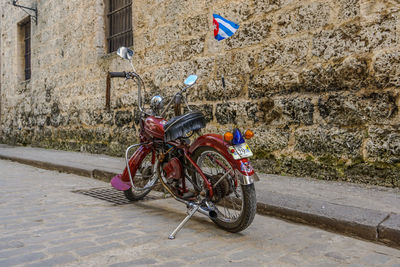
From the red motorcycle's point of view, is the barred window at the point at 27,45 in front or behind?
in front

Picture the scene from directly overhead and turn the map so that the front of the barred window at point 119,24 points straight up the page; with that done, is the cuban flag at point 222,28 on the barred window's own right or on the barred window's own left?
on the barred window's own left

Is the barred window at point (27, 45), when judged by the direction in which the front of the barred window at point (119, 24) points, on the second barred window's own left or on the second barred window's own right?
on the second barred window's own right

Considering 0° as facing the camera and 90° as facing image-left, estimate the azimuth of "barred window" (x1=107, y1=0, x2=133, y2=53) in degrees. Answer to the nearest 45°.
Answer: approximately 45°

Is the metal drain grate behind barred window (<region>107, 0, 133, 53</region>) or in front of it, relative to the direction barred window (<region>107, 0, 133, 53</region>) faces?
in front

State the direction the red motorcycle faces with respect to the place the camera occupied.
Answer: facing away from the viewer and to the left of the viewer

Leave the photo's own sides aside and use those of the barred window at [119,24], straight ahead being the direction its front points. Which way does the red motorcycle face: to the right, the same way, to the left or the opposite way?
to the right

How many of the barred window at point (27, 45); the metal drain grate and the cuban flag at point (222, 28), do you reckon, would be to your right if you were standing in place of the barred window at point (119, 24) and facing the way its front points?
1

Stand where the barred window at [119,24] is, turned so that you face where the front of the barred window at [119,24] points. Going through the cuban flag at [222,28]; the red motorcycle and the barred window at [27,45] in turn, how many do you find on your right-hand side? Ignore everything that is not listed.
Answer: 1
